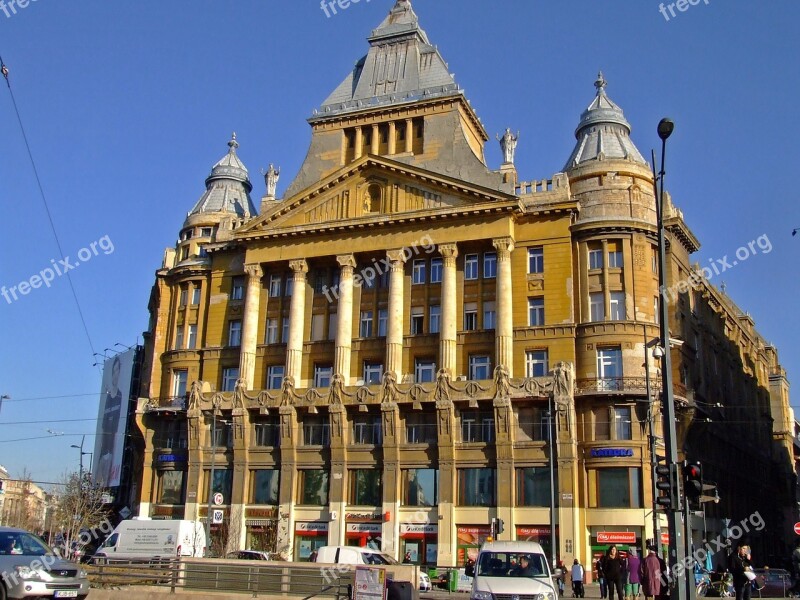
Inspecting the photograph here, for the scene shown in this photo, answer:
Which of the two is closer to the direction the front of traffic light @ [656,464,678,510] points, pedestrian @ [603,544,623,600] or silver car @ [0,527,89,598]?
the silver car

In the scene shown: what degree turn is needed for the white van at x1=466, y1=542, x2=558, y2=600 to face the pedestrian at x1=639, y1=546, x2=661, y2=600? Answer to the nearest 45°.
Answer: approximately 135° to its left

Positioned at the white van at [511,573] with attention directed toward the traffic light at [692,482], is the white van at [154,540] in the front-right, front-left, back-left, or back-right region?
back-left

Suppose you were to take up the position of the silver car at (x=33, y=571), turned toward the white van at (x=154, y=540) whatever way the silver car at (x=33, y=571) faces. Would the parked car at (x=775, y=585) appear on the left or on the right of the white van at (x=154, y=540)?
right
